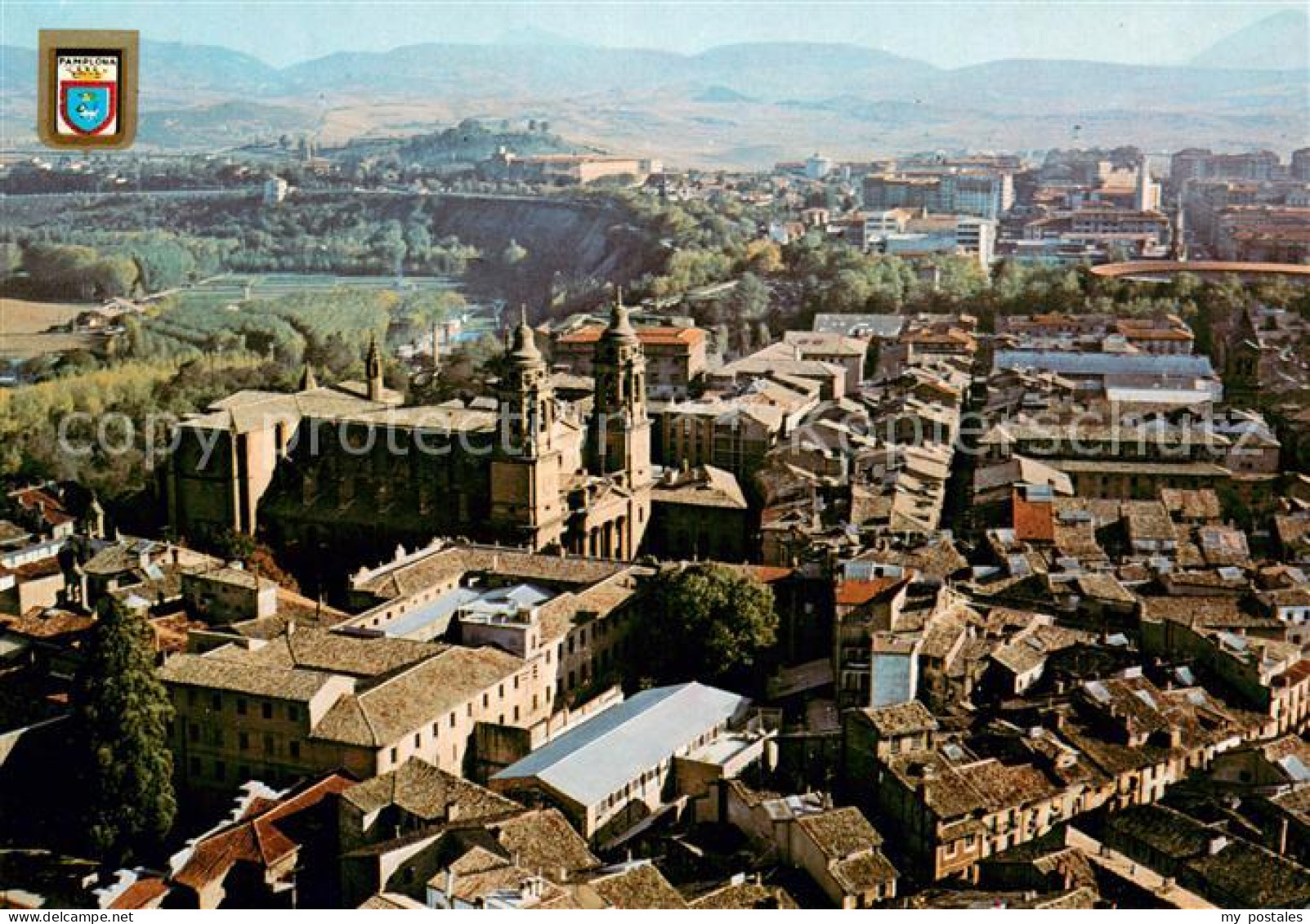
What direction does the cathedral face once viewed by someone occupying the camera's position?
facing the viewer and to the right of the viewer

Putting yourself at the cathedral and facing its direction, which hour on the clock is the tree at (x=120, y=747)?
The tree is roughly at 2 o'clock from the cathedral.

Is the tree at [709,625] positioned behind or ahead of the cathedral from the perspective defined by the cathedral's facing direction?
ahead
